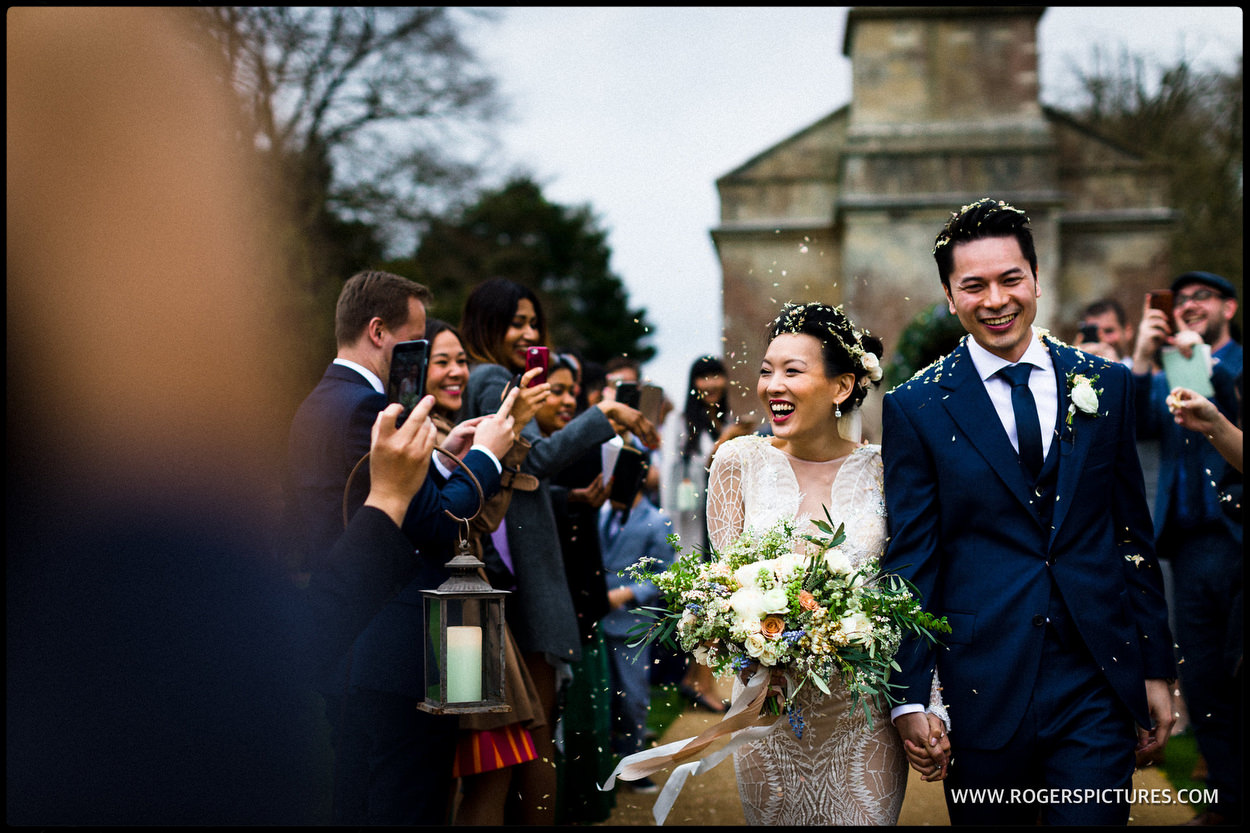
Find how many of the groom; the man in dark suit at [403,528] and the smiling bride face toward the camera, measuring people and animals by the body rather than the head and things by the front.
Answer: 2

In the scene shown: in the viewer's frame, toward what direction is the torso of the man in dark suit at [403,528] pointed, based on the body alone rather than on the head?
to the viewer's right

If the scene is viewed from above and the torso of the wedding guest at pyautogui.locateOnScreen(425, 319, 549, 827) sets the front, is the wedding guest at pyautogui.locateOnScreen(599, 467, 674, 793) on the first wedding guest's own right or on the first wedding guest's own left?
on the first wedding guest's own left

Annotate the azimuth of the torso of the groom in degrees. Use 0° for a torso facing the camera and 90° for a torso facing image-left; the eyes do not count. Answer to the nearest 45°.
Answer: approximately 0°

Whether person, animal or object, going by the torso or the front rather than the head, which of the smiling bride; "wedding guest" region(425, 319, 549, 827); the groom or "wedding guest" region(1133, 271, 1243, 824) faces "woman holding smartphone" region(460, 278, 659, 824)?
"wedding guest" region(1133, 271, 1243, 824)

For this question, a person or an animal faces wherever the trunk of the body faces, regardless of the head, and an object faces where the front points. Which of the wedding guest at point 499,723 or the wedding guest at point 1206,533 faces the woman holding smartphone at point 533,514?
the wedding guest at point 1206,533

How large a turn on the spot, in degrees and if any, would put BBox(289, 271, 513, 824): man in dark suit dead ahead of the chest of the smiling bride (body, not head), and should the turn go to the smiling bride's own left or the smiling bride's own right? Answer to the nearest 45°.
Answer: approximately 90° to the smiling bride's own right

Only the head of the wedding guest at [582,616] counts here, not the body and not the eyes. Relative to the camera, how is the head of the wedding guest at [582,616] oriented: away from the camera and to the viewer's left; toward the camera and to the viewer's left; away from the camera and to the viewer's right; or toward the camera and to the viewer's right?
toward the camera and to the viewer's right

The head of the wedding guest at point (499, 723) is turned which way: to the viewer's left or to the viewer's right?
to the viewer's right
